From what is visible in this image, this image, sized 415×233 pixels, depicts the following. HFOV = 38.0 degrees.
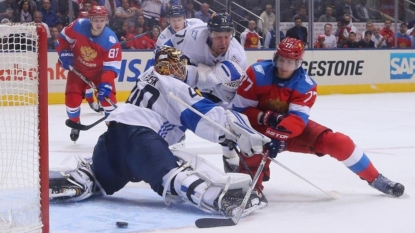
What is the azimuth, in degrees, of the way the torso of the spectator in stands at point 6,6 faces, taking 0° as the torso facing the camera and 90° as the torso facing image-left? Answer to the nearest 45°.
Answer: approximately 0°

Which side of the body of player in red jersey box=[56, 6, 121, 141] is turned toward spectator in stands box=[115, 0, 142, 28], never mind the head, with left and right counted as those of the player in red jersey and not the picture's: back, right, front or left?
back

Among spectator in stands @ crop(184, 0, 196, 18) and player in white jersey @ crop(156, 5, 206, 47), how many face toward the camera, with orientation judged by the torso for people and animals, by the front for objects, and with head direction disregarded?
2

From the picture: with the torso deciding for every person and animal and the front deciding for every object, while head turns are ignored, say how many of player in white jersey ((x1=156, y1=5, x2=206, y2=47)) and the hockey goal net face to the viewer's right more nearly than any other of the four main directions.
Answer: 1

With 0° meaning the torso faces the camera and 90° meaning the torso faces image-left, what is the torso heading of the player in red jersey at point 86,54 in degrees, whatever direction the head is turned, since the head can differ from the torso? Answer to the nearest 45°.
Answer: approximately 0°

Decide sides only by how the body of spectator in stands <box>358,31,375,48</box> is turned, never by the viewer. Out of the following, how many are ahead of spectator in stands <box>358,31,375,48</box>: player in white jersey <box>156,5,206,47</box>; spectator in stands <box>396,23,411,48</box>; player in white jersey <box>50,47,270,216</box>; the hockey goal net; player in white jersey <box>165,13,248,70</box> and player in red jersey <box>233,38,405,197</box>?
5

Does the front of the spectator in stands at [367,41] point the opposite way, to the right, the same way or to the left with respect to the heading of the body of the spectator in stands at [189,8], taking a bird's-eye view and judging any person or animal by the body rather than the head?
the same way

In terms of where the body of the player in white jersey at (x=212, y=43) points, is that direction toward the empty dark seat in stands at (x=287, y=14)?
no

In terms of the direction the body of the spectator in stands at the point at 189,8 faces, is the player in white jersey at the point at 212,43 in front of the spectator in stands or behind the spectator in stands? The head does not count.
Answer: in front

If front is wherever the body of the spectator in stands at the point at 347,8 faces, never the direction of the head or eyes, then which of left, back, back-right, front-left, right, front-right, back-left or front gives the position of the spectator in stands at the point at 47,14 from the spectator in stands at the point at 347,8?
front-right

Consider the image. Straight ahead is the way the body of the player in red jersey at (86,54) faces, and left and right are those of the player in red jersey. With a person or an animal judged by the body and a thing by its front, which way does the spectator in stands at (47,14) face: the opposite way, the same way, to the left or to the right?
the same way

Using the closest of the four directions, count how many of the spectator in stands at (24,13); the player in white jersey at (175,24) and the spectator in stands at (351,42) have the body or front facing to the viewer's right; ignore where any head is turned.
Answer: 0

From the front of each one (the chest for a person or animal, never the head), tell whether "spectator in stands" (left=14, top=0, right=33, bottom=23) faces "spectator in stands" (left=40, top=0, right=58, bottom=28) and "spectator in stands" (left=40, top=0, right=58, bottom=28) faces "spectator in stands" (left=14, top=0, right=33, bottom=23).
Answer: no

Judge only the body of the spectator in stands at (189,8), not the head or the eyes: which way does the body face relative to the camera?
toward the camera

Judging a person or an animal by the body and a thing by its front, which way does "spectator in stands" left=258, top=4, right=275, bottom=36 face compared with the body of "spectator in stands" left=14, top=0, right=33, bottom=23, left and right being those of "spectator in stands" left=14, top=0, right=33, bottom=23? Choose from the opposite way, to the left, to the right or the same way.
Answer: the same way

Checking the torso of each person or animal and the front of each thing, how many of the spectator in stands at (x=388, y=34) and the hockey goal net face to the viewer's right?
1

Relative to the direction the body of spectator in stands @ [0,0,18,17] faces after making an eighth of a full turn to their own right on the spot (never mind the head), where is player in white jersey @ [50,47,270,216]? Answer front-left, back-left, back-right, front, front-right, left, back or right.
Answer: front-left

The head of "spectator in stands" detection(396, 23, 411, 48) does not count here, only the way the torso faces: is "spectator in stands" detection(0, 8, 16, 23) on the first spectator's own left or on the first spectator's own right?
on the first spectator's own right

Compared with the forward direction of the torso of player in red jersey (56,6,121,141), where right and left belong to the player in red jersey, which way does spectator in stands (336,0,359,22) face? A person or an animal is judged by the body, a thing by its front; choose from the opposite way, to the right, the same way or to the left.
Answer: the same way

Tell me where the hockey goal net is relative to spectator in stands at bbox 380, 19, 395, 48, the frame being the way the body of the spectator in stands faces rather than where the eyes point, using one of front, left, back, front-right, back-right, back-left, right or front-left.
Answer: front
